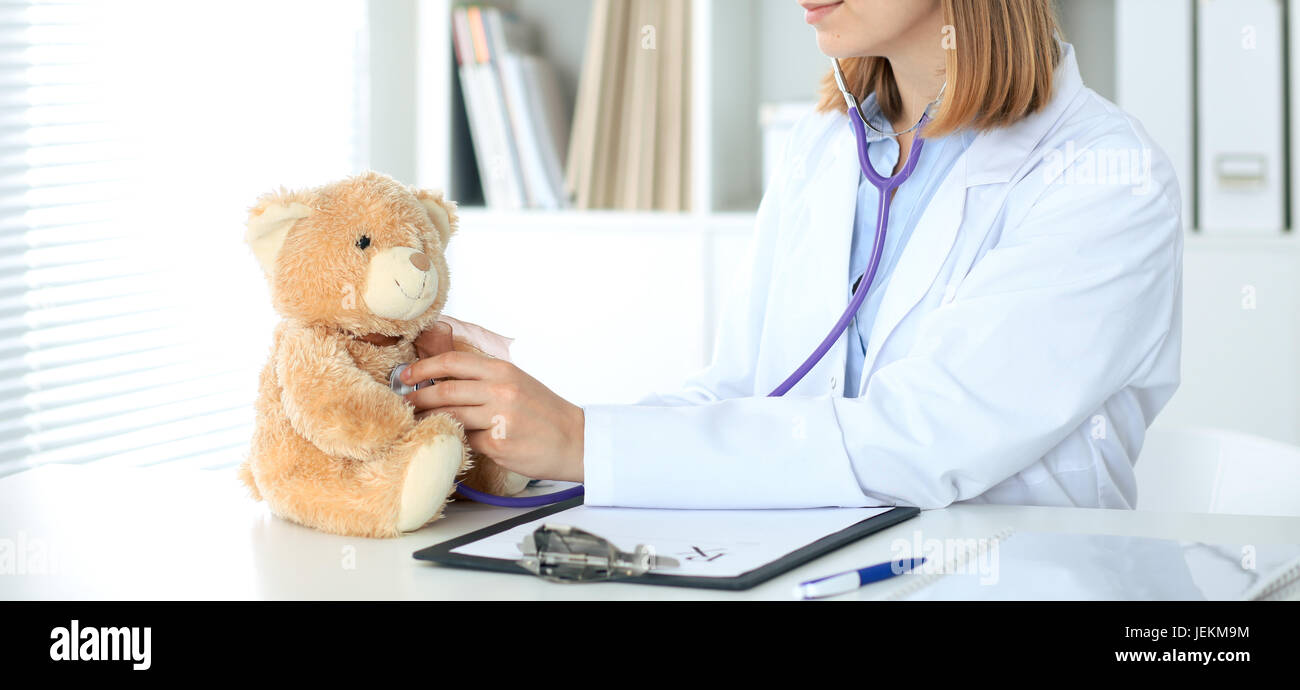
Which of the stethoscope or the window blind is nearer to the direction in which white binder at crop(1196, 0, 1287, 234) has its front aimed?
the stethoscope

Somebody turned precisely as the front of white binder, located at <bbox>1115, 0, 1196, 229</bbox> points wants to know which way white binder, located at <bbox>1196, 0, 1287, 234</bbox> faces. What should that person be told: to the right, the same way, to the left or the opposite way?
the same way

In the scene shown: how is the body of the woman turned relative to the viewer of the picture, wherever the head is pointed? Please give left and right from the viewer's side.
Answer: facing the viewer and to the left of the viewer

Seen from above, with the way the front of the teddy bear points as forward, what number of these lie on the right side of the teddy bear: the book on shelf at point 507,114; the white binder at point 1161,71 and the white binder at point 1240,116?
0

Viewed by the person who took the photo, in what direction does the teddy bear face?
facing the viewer and to the right of the viewer

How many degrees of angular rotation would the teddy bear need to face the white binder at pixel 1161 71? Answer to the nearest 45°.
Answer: approximately 90° to its left

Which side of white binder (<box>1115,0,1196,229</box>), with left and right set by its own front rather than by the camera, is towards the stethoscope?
front

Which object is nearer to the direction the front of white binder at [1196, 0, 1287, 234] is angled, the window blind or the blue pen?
the blue pen

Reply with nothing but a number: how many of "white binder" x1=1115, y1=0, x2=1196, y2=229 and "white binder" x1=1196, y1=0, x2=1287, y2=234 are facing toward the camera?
2

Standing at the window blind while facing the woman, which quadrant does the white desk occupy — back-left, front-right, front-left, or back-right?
front-right

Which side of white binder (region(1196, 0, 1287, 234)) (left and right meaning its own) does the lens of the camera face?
front

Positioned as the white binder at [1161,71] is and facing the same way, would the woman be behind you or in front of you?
in front

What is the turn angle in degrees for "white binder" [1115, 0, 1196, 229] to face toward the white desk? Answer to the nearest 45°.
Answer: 0° — it already faces it

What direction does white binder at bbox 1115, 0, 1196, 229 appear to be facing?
toward the camera

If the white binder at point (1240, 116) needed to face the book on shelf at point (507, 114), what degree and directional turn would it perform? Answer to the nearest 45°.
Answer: approximately 90° to its right

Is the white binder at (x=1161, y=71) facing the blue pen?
yes

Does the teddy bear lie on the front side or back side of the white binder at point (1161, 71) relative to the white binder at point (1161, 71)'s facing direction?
on the front side
